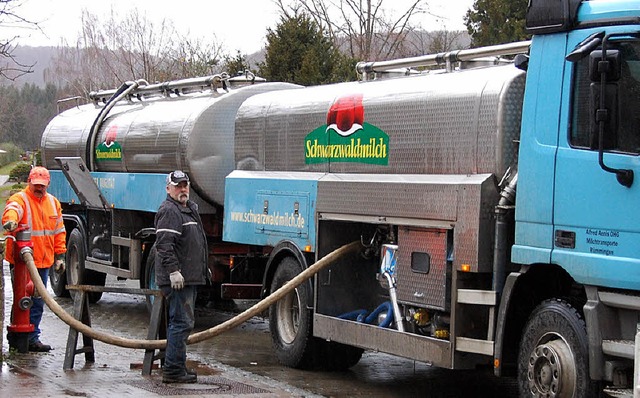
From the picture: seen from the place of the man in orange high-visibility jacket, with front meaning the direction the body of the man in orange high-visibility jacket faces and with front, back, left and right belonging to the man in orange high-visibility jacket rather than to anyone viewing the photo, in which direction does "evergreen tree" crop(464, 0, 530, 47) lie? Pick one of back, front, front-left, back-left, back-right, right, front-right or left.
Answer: back-left

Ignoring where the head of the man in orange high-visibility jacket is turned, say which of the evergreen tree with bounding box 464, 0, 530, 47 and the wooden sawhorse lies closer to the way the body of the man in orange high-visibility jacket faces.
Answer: the wooden sawhorse

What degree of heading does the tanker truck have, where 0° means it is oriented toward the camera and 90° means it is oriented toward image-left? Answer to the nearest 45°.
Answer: approximately 315°

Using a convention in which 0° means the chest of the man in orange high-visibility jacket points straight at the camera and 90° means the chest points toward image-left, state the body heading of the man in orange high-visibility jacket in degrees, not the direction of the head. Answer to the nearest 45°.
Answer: approximately 0°
